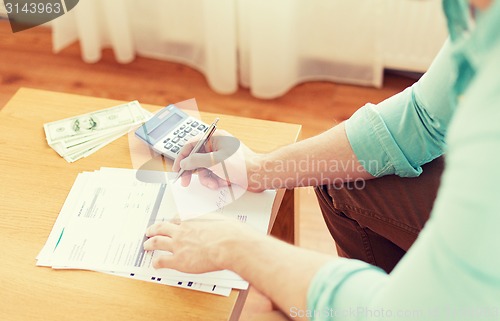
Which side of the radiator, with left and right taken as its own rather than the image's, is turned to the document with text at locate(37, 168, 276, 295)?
front

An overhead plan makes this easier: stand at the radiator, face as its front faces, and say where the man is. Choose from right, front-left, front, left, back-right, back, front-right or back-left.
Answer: front

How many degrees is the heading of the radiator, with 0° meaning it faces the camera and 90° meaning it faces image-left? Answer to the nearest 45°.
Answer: approximately 0°

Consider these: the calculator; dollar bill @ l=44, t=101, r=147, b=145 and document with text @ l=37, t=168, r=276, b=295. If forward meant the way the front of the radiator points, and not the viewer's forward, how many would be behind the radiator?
0

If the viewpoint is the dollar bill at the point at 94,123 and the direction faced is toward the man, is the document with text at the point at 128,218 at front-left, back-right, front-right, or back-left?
front-right

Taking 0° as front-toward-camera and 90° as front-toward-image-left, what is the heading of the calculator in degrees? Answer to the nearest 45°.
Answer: approximately 315°

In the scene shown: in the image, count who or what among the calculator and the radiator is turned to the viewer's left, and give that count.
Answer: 0
